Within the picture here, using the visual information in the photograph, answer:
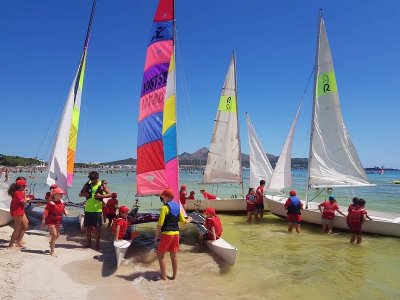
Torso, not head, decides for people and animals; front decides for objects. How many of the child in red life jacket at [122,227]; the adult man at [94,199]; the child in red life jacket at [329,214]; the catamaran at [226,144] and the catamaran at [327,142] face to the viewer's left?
1

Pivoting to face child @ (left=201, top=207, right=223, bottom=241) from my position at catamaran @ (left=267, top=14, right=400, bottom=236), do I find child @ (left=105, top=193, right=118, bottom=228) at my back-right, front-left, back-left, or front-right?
front-right

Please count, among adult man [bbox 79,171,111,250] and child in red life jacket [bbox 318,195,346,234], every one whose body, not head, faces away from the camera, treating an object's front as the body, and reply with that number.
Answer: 1

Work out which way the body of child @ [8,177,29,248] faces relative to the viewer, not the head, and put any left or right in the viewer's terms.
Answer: facing to the right of the viewer

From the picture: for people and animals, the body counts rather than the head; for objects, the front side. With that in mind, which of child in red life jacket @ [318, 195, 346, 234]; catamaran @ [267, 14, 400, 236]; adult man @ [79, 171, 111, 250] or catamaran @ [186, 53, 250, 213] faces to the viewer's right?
catamaran @ [186, 53, 250, 213]

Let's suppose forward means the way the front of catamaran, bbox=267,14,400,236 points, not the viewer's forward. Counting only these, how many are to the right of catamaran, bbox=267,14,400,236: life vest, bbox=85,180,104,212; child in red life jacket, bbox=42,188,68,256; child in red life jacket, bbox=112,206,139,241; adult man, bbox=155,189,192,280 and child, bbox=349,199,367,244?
0

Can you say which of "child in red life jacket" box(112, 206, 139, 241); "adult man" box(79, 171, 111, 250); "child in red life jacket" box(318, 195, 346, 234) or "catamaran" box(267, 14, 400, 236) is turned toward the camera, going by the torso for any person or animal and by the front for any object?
the adult man

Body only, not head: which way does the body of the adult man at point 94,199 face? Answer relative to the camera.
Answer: toward the camera

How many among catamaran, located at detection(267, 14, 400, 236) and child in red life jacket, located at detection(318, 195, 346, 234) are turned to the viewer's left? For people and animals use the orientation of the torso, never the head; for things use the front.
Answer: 1

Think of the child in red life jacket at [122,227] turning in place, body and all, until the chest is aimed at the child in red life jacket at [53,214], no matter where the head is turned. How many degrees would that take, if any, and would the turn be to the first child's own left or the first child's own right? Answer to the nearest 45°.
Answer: approximately 180°

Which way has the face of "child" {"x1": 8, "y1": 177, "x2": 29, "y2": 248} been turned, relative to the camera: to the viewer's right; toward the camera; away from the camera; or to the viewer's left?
to the viewer's right

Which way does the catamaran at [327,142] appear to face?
to the viewer's left

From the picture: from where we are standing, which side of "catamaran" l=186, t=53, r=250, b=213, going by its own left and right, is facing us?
right

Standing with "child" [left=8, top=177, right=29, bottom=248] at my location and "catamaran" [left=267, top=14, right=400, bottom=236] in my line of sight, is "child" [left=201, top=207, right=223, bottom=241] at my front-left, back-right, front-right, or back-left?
front-right

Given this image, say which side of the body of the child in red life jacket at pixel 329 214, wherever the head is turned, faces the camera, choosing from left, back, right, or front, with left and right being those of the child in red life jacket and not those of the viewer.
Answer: back

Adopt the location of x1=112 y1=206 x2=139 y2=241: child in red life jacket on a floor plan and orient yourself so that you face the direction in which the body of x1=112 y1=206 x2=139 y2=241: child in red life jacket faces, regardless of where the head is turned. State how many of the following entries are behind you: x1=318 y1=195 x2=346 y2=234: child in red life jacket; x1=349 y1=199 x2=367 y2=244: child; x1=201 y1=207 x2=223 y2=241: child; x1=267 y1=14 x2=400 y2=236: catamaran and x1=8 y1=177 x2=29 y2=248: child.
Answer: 1

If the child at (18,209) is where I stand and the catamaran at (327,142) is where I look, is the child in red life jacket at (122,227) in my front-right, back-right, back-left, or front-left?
front-right

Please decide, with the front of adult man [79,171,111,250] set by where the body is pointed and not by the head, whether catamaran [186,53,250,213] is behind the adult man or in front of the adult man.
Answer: behind

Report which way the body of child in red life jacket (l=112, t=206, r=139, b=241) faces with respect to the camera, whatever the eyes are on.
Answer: to the viewer's right
